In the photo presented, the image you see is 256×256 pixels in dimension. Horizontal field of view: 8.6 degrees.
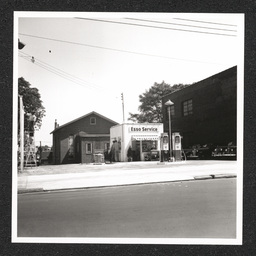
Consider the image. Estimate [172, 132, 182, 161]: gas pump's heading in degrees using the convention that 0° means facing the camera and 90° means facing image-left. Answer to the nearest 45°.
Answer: approximately 0°

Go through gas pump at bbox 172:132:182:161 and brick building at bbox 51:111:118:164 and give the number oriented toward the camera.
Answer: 2
